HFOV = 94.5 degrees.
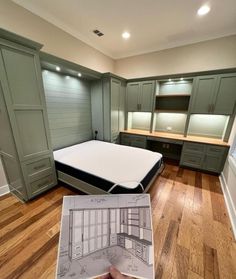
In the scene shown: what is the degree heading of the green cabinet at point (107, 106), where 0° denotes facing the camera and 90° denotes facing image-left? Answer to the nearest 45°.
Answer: approximately 315°

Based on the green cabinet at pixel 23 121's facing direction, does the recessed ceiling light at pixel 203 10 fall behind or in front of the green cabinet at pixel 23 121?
in front

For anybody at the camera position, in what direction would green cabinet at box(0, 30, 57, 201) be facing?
facing the viewer and to the right of the viewer

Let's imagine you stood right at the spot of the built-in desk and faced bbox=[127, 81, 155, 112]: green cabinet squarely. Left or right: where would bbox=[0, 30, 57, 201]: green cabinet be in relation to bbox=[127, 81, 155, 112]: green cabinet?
left

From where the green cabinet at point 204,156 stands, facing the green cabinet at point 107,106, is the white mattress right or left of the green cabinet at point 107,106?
left

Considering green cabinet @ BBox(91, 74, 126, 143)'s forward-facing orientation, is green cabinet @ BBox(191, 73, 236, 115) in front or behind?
in front

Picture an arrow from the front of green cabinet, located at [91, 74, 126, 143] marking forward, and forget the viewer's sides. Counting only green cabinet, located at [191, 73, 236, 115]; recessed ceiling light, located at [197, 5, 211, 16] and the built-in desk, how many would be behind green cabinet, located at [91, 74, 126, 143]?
0

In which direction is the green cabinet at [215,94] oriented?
toward the camera

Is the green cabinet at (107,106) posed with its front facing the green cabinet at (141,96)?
no

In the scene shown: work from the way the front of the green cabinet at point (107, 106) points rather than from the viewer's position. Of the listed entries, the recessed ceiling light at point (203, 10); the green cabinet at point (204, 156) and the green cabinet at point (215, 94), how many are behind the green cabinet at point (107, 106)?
0

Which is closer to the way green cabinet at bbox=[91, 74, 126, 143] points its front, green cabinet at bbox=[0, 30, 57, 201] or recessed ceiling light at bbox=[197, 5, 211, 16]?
the recessed ceiling light

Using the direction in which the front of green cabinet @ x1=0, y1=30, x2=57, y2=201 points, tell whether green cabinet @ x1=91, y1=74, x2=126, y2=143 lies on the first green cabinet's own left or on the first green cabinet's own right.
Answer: on the first green cabinet's own left

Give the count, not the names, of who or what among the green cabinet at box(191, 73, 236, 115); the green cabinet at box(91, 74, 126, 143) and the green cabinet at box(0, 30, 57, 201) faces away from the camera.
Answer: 0

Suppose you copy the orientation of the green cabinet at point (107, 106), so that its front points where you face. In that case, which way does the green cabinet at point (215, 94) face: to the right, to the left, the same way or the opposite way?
to the right
